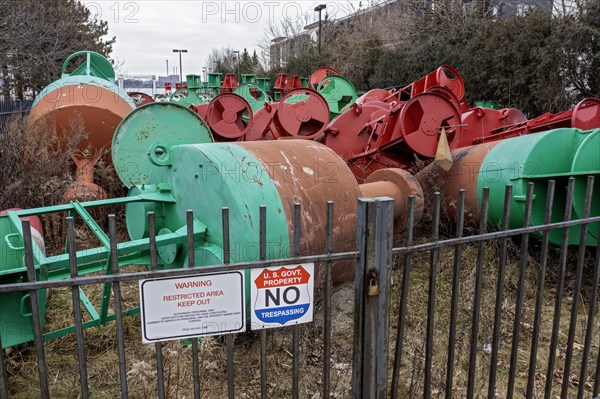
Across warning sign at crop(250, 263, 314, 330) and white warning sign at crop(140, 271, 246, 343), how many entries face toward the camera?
2

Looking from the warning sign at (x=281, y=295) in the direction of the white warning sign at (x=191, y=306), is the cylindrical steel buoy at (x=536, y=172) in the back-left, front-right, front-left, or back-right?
back-right

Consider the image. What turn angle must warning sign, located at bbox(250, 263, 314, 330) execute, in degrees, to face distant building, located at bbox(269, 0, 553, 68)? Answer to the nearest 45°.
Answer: approximately 180°

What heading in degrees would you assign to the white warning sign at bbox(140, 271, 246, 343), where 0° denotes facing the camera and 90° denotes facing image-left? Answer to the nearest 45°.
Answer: approximately 0°

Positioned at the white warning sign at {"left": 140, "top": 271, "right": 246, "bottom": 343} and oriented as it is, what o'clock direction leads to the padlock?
The padlock is roughly at 9 o'clock from the white warning sign.

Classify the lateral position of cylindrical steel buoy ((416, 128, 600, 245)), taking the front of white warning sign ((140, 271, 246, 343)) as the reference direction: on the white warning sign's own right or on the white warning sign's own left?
on the white warning sign's own left

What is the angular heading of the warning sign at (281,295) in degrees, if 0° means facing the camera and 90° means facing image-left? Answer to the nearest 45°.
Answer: approximately 0°

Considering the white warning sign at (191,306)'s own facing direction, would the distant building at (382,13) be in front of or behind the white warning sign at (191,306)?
behind
